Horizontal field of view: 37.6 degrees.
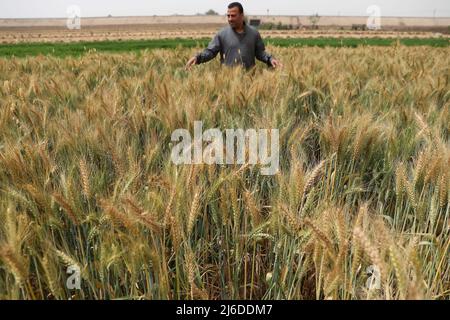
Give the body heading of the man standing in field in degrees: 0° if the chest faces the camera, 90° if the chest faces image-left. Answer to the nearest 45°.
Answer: approximately 0°
